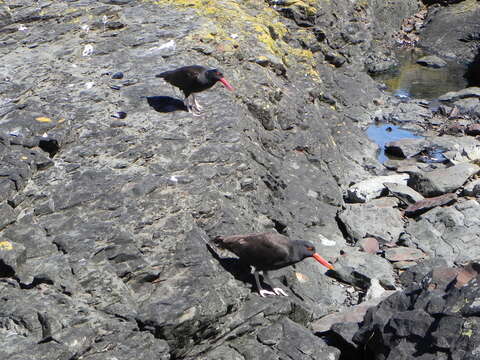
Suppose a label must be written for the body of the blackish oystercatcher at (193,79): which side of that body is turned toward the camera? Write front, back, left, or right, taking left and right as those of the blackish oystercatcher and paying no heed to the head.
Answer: right

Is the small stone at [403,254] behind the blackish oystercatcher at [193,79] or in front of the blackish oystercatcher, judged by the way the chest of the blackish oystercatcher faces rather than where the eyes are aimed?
in front

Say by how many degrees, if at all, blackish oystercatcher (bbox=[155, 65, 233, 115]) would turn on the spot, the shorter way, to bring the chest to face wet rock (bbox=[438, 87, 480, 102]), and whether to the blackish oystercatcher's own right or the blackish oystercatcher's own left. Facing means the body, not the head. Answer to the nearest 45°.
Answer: approximately 45° to the blackish oystercatcher's own left

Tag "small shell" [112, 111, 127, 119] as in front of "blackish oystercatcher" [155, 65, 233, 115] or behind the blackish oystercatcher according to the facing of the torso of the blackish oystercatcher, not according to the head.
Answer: behind

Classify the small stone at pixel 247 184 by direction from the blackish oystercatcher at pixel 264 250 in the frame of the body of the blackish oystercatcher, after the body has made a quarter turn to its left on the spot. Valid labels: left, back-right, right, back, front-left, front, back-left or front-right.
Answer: front

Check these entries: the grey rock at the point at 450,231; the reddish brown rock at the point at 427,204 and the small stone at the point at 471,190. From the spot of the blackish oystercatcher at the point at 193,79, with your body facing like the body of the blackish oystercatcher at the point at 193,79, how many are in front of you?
3

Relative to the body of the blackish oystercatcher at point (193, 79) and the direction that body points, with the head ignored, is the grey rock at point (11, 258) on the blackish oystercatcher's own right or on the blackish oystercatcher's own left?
on the blackish oystercatcher's own right

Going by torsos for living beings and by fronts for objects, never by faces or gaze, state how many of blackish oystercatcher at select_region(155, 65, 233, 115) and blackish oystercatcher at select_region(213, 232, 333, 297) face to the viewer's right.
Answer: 2

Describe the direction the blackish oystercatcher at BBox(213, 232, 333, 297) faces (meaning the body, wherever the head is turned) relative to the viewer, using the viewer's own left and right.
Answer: facing to the right of the viewer

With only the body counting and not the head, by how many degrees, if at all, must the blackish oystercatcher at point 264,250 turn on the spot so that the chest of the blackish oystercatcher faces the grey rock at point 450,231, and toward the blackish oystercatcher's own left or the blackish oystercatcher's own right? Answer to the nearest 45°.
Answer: approximately 45° to the blackish oystercatcher's own left
